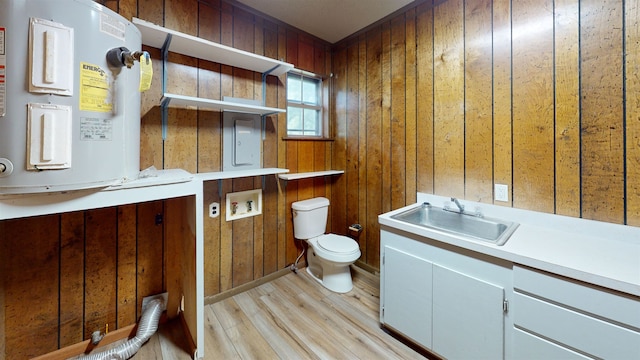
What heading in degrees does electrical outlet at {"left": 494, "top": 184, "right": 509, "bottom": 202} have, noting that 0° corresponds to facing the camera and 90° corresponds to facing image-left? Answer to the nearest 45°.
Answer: approximately 45°

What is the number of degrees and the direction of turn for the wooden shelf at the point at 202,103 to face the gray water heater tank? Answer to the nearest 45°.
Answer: approximately 90° to its right

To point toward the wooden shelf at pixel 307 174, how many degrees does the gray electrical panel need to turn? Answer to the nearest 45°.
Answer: approximately 45° to its left

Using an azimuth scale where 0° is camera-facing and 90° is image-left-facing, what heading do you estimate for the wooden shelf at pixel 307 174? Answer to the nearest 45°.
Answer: approximately 315°

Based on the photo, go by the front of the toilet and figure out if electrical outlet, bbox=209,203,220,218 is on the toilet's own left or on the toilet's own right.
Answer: on the toilet's own right
